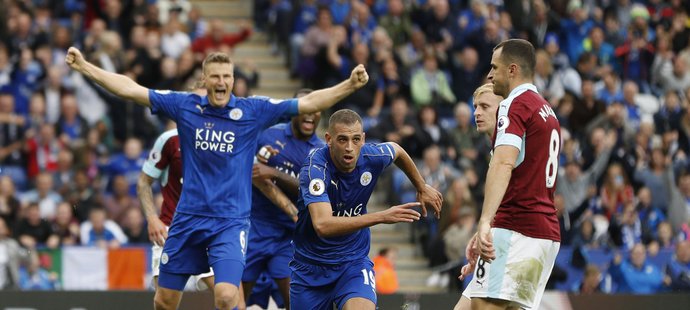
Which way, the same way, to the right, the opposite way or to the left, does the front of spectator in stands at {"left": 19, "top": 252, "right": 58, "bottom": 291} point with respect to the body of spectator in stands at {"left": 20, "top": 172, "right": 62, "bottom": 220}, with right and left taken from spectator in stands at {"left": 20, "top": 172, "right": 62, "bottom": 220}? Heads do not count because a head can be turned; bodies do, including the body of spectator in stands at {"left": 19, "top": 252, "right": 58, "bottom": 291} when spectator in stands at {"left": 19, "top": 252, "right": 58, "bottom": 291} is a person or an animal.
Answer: the same way

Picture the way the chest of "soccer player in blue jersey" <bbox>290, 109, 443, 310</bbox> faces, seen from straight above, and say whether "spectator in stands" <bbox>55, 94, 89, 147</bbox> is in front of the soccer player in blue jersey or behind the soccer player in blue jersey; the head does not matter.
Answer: behind

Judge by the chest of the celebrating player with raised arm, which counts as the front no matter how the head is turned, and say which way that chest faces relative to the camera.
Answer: toward the camera

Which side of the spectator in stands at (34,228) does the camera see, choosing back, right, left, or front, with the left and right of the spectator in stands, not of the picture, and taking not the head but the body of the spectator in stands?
front

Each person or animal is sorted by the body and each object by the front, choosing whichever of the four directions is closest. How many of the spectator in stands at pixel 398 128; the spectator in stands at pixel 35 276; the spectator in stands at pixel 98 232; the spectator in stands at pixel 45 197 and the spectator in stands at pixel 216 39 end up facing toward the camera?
5

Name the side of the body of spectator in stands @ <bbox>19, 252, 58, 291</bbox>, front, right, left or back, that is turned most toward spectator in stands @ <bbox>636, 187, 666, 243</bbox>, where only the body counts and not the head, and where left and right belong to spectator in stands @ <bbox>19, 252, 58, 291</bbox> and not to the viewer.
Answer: left

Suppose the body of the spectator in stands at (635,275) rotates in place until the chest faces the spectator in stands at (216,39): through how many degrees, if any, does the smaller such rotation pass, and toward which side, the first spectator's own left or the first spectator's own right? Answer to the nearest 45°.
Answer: approximately 90° to the first spectator's own right

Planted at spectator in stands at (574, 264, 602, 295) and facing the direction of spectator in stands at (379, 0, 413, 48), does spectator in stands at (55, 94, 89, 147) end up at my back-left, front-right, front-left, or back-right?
front-left

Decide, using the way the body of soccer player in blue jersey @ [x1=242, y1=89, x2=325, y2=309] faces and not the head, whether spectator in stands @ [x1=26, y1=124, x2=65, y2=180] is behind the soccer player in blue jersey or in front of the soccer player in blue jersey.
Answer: behind

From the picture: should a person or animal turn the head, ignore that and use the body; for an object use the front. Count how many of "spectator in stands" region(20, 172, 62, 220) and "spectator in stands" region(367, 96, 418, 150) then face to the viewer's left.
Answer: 0

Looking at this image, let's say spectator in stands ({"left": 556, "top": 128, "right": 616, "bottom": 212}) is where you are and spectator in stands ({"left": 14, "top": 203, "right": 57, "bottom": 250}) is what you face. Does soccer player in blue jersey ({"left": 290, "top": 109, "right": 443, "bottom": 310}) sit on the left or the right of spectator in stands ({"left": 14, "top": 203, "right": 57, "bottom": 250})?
left

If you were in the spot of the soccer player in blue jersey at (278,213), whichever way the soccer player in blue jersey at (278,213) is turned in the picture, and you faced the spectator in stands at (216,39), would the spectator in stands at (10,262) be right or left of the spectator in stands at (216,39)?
left

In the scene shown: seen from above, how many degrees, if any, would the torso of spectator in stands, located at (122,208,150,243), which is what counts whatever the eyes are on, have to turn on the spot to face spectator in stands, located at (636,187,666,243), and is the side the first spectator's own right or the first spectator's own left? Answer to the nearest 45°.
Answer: approximately 90° to the first spectator's own left

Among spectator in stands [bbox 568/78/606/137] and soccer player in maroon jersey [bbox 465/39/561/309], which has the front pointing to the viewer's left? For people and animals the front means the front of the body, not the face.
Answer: the soccer player in maroon jersey

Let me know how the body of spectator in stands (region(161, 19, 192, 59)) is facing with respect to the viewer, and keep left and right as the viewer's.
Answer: facing the viewer

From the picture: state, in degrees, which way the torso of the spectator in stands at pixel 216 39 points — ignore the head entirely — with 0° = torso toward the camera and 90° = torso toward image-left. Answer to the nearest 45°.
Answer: approximately 0°

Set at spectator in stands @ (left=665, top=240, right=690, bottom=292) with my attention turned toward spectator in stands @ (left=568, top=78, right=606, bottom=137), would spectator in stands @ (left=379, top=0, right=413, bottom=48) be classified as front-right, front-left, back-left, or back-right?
front-left
